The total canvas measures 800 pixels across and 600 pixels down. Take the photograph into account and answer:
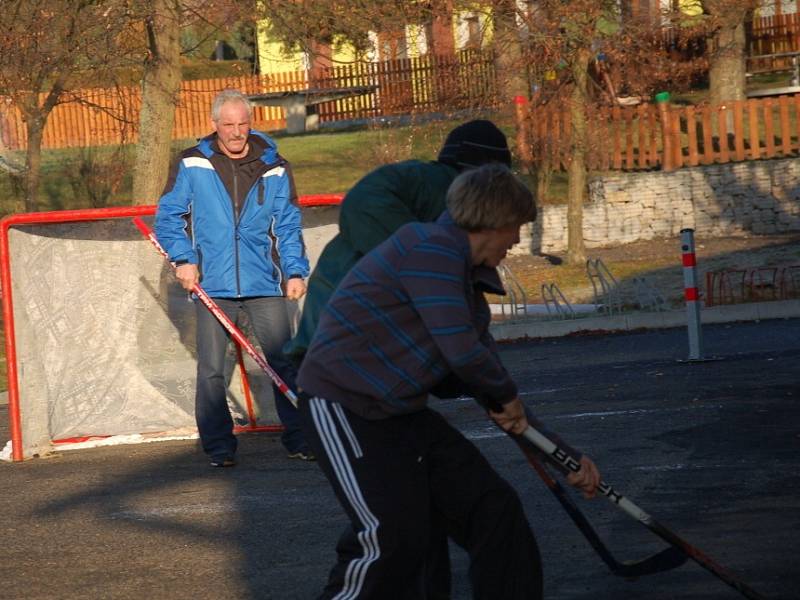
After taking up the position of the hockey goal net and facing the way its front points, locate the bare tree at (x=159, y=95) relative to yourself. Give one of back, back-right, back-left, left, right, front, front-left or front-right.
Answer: back

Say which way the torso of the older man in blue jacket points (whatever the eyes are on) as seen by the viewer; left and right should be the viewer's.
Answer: facing the viewer

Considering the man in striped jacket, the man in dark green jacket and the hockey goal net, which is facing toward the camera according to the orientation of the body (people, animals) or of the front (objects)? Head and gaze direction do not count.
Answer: the hockey goal net

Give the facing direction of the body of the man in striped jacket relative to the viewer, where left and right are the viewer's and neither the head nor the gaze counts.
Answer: facing to the right of the viewer

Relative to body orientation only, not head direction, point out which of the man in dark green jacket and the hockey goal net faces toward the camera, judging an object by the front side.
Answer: the hockey goal net

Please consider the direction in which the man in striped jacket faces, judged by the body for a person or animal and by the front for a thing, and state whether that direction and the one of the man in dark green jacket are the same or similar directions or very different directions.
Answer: same or similar directions

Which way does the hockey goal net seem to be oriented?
toward the camera

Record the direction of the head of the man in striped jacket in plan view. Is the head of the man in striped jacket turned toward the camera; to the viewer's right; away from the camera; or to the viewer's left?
to the viewer's right

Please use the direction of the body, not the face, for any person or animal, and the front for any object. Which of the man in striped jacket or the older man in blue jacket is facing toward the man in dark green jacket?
the older man in blue jacket

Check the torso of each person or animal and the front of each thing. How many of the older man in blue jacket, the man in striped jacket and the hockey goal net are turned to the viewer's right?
1

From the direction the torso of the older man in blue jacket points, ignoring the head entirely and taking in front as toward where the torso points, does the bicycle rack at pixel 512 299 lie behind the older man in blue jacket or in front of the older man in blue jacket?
behind

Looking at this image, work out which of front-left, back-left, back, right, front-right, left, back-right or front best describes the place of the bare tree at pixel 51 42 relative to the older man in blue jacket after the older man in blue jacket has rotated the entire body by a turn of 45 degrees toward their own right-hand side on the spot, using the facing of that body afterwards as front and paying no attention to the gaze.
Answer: back-right

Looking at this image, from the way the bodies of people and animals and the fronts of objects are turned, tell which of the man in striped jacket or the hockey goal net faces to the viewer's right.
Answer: the man in striped jacket
